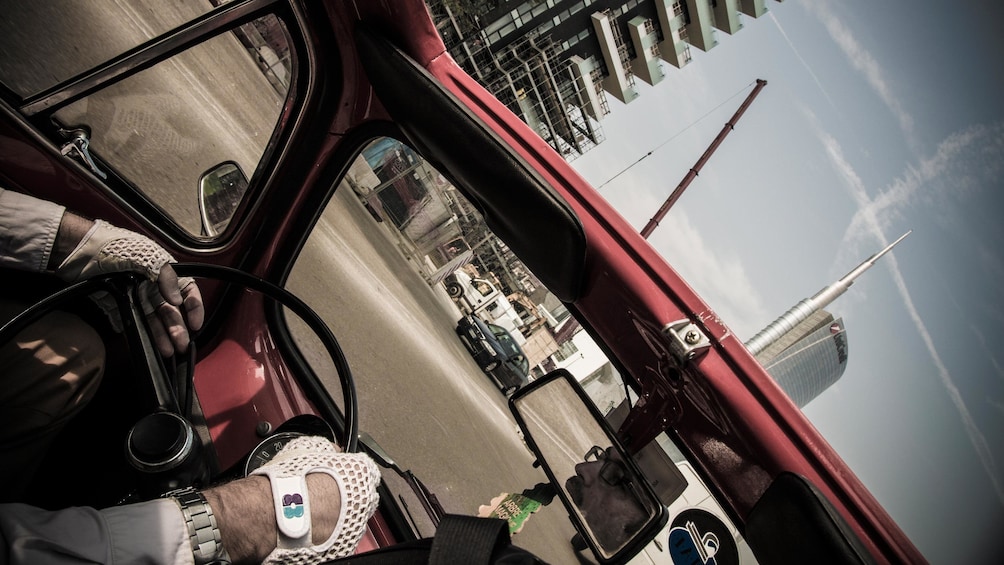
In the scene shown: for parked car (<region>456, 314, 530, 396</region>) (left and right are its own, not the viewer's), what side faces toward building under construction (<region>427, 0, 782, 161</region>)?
back

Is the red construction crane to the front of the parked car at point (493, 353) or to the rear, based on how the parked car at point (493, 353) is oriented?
to the rear

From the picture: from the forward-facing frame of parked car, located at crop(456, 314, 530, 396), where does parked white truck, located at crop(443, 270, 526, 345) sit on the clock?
parked white truck, located at crop(443, 270, 526, 345) is roughly at 5 o'clock from parked car, located at crop(456, 314, 530, 396).

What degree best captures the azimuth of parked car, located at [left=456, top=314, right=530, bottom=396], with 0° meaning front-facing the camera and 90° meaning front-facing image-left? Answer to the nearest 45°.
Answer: approximately 45°

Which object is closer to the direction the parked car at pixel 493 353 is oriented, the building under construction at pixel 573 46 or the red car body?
the red car body

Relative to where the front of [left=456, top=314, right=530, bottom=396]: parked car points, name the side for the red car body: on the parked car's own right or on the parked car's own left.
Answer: on the parked car's own left

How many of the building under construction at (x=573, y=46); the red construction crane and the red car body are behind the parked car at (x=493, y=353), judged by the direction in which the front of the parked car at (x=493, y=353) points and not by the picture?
2
